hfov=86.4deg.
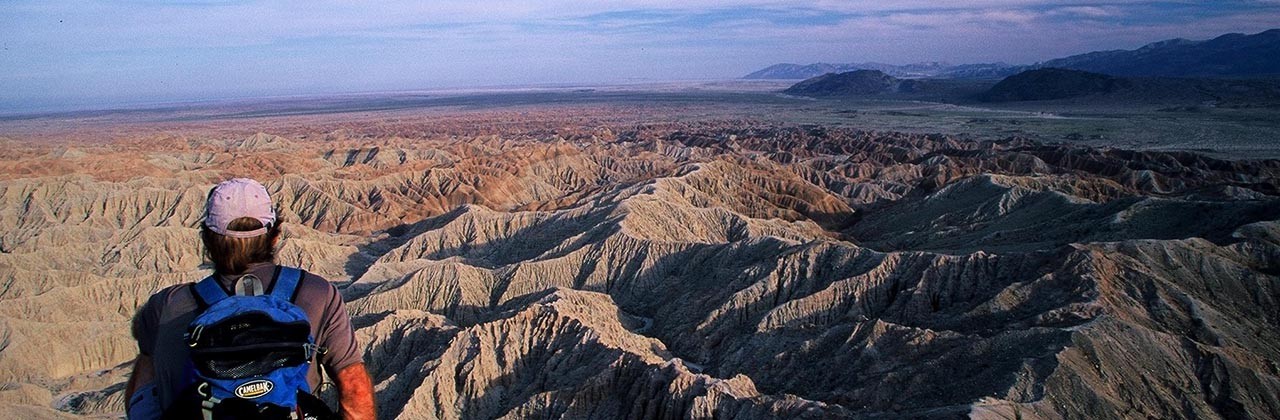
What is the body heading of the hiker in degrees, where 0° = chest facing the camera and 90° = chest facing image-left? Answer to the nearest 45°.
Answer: approximately 180°
